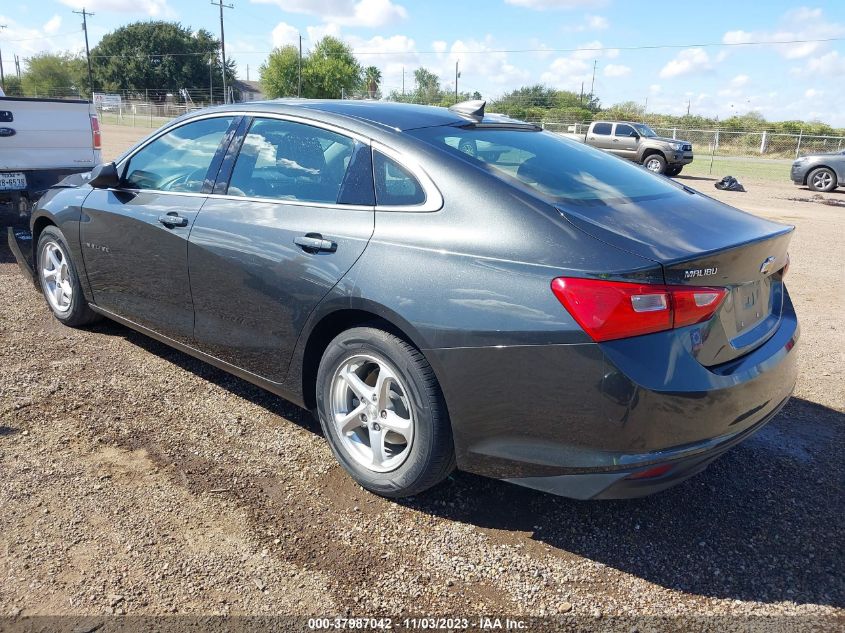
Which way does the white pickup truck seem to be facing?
away from the camera

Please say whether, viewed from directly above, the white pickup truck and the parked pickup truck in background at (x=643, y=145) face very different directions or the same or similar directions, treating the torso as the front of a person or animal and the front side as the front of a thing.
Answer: very different directions

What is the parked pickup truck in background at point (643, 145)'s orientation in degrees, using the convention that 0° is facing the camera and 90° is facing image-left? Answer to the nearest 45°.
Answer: approximately 315°

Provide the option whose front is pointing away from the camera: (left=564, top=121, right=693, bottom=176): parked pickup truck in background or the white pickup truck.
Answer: the white pickup truck

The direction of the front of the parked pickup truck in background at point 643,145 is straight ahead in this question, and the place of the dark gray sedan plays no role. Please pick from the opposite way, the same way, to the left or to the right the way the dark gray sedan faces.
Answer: the opposite way

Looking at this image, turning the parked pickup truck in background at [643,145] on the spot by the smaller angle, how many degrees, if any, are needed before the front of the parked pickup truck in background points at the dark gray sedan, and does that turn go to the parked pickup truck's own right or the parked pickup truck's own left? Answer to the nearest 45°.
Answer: approximately 45° to the parked pickup truck's own right

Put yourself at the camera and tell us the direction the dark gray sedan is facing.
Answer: facing away from the viewer and to the left of the viewer

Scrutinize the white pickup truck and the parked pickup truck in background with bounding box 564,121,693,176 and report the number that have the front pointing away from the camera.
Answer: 1

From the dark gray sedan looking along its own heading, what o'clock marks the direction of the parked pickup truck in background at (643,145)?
The parked pickup truck in background is roughly at 2 o'clock from the dark gray sedan.

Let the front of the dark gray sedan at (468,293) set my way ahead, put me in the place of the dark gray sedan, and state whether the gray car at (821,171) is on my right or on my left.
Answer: on my right

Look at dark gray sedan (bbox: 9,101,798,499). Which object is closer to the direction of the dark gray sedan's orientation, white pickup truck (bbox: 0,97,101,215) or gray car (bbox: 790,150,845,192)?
the white pickup truck

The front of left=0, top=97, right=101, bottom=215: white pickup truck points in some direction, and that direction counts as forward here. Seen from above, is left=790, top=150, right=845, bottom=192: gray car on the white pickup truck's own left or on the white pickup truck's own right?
on the white pickup truck's own right
